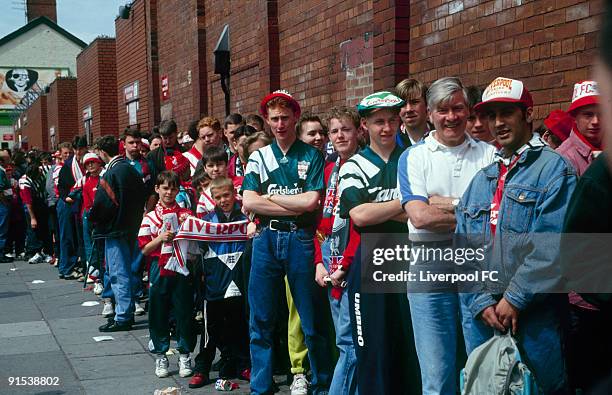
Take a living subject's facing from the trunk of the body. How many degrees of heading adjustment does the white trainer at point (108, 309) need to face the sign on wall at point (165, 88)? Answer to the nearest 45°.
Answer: approximately 135° to its right

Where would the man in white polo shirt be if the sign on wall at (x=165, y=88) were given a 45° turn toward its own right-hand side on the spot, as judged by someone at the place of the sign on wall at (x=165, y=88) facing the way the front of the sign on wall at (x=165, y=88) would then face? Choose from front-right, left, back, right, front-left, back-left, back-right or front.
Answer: left

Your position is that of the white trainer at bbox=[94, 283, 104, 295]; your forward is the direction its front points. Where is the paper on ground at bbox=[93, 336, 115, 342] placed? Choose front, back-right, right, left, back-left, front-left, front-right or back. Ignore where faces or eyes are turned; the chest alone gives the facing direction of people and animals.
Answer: front-left

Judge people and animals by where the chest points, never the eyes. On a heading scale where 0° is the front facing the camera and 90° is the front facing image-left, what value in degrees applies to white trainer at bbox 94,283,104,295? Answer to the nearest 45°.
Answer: approximately 45°

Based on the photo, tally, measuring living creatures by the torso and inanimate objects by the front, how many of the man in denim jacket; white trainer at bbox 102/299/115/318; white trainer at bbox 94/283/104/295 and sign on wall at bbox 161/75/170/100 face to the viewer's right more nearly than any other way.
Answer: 0

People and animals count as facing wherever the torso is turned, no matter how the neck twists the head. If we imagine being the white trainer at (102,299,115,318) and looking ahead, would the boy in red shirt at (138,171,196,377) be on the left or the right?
on its left

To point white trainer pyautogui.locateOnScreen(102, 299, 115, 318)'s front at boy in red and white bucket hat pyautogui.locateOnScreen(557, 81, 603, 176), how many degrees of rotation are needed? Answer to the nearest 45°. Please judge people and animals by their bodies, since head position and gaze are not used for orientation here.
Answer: approximately 90° to its left

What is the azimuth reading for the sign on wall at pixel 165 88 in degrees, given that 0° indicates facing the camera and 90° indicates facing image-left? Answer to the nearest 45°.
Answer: approximately 45°

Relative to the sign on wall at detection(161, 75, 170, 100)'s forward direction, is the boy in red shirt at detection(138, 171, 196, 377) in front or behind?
in front

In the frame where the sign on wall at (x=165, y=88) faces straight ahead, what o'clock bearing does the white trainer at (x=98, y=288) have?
The white trainer is roughly at 11 o'clock from the sign on wall.

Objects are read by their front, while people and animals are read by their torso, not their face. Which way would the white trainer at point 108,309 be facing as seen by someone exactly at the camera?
facing the viewer and to the left of the viewer

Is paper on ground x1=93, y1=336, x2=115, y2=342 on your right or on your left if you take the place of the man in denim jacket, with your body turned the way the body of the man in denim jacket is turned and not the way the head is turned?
on your right

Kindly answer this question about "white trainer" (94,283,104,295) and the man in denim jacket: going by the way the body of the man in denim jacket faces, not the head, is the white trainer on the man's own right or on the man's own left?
on the man's own right

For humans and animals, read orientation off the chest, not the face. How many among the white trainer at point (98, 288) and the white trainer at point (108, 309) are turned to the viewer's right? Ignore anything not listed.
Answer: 0
